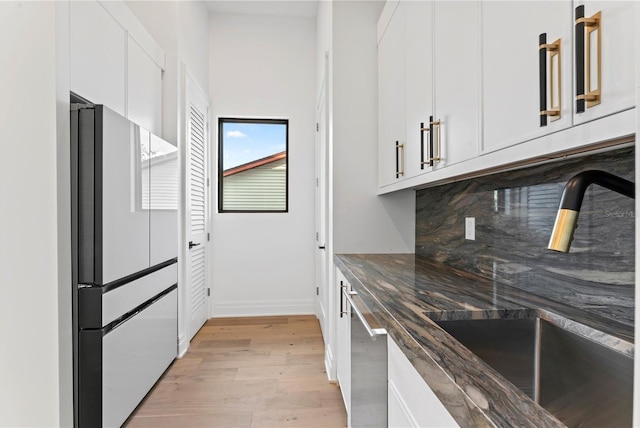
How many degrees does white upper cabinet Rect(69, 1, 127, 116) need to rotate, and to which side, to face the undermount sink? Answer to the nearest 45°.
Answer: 0° — it already faces it

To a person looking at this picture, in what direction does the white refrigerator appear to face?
facing the viewer and to the right of the viewer

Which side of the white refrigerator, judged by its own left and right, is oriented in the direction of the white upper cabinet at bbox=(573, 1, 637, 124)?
front

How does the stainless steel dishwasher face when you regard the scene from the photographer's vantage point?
facing to the left of the viewer

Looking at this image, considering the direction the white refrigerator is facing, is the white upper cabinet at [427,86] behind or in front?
in front

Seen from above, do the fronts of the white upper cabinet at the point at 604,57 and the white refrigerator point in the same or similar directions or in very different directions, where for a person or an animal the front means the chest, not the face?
very different directions

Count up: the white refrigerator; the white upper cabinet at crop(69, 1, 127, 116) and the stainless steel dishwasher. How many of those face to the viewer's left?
1

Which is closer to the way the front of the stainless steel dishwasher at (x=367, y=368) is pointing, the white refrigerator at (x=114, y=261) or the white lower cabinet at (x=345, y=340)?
the white refrigerator

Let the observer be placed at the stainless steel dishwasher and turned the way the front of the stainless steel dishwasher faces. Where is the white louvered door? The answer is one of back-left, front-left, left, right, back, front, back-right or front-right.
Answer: front-right

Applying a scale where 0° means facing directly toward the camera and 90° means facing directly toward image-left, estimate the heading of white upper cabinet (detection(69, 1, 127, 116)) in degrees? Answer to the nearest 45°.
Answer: approximately 315°
